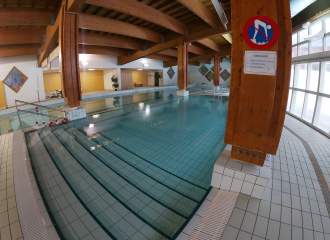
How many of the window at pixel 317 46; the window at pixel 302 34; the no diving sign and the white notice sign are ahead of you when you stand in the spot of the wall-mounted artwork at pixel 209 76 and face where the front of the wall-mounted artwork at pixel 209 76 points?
4

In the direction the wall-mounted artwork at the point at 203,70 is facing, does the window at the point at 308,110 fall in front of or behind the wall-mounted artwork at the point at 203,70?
in front

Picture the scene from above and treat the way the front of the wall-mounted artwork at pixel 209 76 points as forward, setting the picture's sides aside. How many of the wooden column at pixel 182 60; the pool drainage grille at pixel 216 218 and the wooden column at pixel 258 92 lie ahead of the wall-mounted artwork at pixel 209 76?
3

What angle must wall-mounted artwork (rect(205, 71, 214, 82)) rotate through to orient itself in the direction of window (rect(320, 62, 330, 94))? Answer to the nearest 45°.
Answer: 0° — it already faces it

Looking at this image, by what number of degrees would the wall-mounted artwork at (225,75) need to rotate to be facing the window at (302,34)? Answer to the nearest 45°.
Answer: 0° — it already faces it

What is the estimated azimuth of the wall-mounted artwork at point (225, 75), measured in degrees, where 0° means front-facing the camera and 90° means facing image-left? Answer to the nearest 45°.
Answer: approximately 0°
